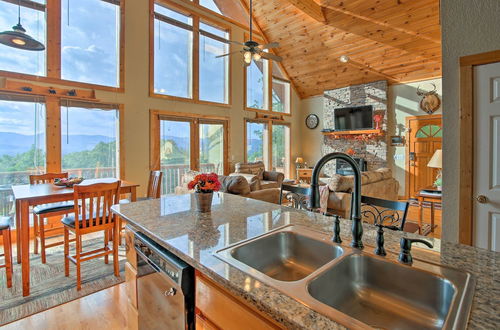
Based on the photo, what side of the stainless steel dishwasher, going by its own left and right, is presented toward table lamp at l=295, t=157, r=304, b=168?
back

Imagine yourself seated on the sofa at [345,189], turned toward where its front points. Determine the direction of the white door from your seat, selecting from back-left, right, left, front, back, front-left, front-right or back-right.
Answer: back

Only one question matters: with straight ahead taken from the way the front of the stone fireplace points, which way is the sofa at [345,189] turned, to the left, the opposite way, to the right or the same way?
to the right

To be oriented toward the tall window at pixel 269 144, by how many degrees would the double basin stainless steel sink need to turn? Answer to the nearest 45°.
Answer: approximately 135° to its right

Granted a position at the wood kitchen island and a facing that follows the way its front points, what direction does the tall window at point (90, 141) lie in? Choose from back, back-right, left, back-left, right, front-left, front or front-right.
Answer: right

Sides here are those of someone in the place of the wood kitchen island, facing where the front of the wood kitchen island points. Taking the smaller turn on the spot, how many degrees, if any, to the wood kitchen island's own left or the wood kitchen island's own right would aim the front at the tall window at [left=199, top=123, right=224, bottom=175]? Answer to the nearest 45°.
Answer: approximately 135° to the wood kitchen island's own right

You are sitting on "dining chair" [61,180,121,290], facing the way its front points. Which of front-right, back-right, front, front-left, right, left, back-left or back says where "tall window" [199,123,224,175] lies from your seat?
right

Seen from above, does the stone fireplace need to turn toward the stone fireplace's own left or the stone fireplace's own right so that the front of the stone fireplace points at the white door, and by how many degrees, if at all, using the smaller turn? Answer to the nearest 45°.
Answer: approximately 45° to the stone fireplace's own left

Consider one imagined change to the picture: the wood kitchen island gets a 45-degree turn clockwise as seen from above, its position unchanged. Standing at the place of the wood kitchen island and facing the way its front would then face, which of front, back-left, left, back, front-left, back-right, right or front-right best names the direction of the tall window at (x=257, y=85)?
right

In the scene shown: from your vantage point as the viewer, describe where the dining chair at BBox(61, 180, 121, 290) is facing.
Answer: facing away from the viewer and to the left of the viewer

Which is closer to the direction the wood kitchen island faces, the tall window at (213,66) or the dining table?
the dining table

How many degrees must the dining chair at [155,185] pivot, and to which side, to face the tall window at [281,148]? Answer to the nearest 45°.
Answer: approximately 180°
